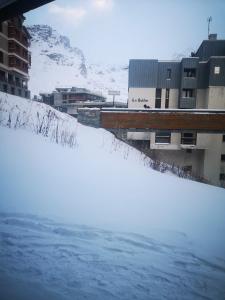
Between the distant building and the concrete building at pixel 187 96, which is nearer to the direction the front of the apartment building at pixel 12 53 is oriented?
the concrete building

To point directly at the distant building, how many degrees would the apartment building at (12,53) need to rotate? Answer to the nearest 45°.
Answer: approximately 90° to its left

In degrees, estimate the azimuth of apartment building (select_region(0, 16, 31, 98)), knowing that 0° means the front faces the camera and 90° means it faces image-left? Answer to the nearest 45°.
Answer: approximately 315°

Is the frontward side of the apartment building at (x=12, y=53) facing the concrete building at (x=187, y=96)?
yes
